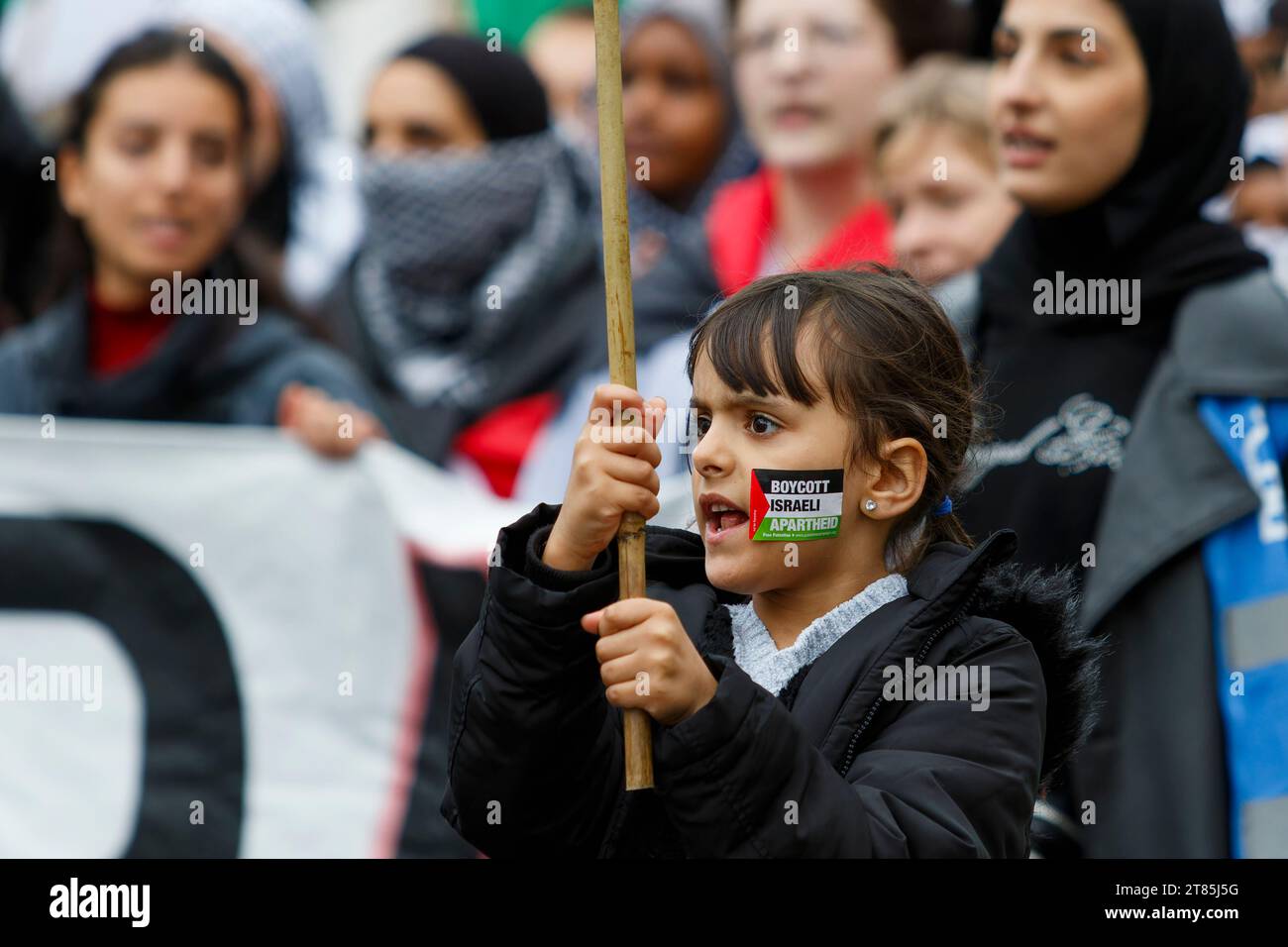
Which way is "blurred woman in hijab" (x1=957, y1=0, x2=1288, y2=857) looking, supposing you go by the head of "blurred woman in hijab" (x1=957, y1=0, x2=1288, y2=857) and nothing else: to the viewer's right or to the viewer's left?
to the viewer's left

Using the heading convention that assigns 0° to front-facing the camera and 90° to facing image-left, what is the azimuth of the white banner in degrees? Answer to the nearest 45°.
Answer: approximately 0°

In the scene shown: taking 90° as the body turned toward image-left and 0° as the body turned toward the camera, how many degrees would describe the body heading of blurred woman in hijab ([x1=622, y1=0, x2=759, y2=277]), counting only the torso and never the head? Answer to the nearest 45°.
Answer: approximately 45°

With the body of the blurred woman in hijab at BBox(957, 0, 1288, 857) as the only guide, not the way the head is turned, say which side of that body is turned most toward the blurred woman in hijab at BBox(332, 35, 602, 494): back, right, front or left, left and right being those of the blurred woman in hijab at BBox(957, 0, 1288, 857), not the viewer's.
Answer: right

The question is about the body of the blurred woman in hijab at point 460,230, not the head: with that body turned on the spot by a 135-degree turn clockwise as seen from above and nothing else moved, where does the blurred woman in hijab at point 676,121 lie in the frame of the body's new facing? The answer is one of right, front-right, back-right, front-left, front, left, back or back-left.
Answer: right
